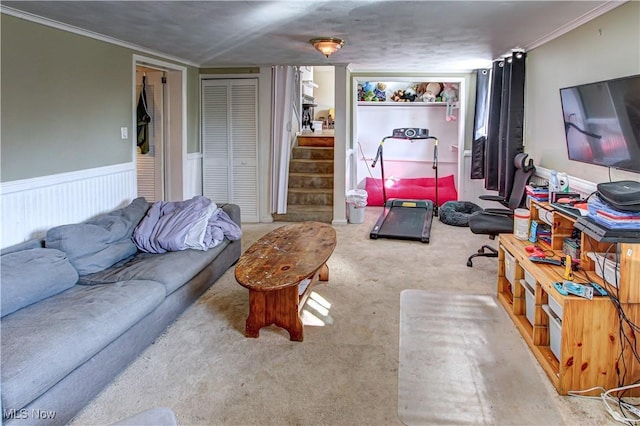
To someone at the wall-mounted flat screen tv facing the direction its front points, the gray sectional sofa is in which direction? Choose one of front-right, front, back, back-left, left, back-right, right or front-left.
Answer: front

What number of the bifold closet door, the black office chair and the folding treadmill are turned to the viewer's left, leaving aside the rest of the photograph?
1

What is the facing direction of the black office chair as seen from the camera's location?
facing to the left of the viewer

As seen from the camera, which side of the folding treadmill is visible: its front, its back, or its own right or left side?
back

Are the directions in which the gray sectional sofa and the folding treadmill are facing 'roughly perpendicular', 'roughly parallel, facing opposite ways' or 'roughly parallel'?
roughly perpendicular

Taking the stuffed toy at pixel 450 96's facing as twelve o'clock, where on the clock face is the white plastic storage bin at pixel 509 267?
The white plastic storage bin is roughly at 12 o'clock from the stuffed toy.

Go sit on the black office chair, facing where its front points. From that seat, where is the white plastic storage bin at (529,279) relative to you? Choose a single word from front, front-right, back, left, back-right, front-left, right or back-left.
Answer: left

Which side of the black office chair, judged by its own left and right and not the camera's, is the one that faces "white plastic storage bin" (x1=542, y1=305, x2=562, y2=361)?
left

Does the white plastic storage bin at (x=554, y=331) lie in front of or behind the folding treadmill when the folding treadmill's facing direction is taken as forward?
behind

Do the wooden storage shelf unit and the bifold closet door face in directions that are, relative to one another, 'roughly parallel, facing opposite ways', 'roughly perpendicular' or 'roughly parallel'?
roughly perpendicular

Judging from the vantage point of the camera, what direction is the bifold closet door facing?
facing the viewer

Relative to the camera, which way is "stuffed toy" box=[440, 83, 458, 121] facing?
toward the camera
